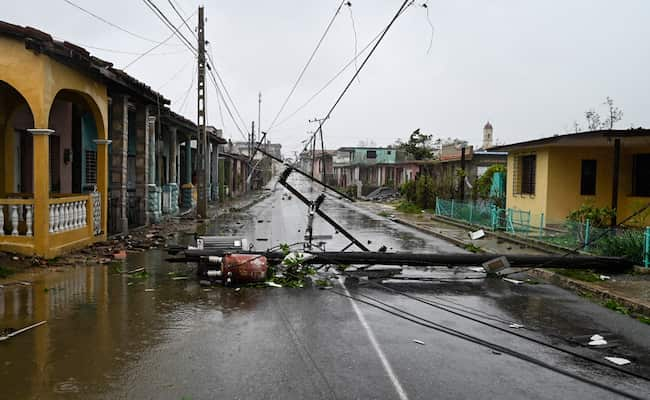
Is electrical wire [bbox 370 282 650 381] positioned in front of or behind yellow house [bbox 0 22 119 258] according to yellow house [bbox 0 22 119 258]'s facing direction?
in front

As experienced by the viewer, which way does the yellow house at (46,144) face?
facing the viewer and to the right of the viewer

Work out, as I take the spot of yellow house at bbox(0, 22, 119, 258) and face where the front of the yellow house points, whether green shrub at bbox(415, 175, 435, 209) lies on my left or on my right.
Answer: on my left

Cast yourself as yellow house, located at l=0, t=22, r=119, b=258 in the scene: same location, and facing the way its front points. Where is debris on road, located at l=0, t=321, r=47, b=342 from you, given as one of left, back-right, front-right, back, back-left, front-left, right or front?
front-right

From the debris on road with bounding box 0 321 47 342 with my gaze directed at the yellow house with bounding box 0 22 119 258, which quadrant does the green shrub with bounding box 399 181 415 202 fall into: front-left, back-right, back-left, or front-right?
front-right

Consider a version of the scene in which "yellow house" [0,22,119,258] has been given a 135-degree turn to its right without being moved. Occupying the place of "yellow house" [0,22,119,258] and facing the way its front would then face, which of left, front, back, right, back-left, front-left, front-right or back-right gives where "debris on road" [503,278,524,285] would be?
back-left

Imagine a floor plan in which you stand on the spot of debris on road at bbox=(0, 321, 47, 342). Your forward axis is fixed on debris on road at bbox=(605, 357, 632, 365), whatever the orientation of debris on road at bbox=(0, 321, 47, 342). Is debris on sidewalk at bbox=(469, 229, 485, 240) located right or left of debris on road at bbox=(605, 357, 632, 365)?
left

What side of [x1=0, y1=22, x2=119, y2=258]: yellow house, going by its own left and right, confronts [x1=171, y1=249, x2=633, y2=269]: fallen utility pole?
front

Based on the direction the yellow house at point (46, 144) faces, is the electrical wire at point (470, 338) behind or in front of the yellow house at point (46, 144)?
in front

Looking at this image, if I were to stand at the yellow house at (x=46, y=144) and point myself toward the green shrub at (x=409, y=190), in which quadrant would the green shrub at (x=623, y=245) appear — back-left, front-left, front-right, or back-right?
front-right
